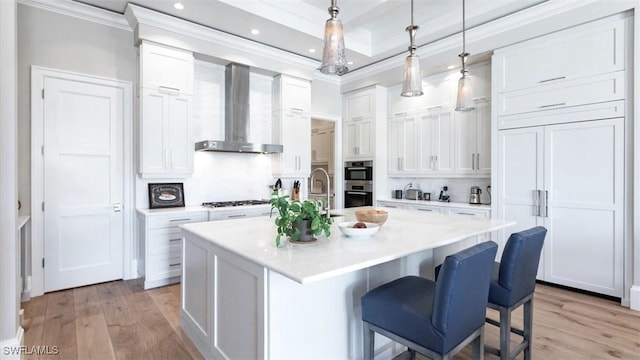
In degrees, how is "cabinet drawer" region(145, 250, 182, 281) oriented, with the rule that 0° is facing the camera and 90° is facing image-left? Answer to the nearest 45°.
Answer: approximately 315°

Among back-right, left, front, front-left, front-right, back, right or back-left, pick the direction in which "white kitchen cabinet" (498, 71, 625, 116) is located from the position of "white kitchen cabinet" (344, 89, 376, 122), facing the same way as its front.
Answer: left

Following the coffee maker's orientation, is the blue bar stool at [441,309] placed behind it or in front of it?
in front

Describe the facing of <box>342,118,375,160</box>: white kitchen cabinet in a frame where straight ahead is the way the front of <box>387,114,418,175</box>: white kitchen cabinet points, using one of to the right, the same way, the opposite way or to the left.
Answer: the same way

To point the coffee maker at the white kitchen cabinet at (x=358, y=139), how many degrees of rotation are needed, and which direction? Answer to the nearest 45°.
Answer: approximately 45° to its right

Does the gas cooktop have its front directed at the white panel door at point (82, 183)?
no

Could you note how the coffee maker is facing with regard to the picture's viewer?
facing the viewer and to the left of the viewer

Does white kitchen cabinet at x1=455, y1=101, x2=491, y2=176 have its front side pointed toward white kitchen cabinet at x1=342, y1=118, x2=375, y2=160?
no

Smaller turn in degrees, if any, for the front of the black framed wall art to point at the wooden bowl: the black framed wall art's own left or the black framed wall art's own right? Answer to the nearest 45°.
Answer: approximately 45° to the black framed wall art's own left

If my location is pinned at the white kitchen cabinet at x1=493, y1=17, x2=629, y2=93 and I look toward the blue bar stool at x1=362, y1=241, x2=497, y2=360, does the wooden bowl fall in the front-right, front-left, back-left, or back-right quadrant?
front-right

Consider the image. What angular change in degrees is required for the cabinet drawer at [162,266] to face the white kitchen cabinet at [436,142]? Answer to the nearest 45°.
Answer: approximately 45° to its left

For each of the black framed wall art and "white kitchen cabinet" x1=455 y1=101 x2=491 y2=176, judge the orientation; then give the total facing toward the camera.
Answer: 2

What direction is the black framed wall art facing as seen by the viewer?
toward the camera

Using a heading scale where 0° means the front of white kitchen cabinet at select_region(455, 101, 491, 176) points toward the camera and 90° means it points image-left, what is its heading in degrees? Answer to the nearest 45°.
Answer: approximately 0°

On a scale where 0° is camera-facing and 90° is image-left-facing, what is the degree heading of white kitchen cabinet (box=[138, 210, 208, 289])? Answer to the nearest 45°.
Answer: approximately 315°

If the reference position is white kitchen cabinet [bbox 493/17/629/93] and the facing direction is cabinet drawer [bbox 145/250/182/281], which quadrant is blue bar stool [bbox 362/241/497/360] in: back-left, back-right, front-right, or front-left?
front-left

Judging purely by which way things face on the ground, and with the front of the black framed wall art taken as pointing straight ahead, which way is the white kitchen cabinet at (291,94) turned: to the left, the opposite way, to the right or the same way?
the same way
